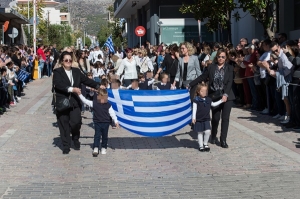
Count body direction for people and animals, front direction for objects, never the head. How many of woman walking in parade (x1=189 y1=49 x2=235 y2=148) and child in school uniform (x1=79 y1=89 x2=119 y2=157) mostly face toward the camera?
2

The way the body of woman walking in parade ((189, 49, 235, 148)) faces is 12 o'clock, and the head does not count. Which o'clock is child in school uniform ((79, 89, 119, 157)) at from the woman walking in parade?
The child in school uniform is roughly at 2 o'clock from the woman walking in parade.

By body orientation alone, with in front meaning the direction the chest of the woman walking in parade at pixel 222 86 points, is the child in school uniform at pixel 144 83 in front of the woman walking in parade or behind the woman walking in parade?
behind

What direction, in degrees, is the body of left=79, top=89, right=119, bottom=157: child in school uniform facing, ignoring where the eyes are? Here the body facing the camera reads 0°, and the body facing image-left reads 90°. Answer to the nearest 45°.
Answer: approximately 0°

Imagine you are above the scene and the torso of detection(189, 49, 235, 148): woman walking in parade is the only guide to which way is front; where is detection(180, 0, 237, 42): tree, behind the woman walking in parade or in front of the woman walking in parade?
behind

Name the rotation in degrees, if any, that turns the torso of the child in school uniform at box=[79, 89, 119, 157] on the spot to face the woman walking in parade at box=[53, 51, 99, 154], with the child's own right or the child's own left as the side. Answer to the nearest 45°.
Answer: approximately 135° to the child's own right

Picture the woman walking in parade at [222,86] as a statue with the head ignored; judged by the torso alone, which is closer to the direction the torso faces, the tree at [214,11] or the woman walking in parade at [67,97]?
the woman walking in parade

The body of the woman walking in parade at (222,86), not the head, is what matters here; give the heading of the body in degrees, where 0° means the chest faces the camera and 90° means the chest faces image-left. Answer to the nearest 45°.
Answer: approximately 0°

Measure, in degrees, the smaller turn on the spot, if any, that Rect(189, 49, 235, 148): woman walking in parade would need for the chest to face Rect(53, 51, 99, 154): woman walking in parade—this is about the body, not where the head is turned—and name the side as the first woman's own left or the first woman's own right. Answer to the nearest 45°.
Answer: approximately 90° to the first woman's own right

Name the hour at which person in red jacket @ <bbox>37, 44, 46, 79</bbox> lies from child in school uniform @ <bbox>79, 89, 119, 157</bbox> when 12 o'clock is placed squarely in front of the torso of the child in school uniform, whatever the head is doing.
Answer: The person in red jacket is roughly at 6 o'clock from the child in school uniform.

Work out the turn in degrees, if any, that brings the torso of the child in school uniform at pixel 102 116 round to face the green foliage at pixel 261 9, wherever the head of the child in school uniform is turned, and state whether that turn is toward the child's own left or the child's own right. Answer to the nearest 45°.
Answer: approximately 135° to the child's own left

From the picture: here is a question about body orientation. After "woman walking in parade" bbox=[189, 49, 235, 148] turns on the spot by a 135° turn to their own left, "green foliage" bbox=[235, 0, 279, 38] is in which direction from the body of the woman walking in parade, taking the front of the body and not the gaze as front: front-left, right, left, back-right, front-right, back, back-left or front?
front-left
